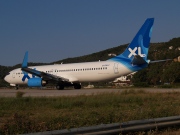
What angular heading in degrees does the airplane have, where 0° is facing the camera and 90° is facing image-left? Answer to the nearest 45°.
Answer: approximately 135°
